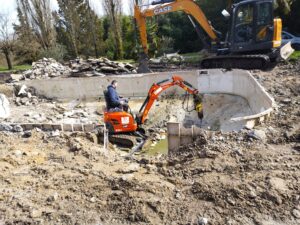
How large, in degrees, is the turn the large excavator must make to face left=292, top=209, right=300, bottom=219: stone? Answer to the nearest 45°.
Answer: approximately 90° to its left

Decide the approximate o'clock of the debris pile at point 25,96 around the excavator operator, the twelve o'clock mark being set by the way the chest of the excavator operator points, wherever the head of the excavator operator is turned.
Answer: The debris pile is roughly at 8 o'clock from the excavator operator.

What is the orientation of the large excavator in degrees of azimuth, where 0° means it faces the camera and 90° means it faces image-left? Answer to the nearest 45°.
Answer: approximately 90°

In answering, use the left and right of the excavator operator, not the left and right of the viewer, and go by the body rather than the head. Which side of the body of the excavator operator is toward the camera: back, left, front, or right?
right

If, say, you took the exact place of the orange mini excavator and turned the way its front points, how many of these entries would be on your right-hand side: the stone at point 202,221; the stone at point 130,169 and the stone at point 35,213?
3

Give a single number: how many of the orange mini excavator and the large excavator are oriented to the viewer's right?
1

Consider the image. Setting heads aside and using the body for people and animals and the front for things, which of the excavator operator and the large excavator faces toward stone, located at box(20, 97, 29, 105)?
the large excavator

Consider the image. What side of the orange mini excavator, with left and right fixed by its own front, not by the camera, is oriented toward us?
right

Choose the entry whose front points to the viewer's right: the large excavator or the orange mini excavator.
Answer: the orange mini excavator

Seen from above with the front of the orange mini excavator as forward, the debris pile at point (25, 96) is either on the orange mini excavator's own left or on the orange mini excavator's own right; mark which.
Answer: on the orange mini excavator's own left

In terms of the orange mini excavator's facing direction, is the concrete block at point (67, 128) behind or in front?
behind

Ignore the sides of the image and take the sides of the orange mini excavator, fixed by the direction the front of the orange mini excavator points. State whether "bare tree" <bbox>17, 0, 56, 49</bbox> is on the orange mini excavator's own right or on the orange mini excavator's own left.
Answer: on the orange mini excavator's own left

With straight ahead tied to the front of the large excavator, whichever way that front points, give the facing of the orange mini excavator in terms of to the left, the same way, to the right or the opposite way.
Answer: the opposite way

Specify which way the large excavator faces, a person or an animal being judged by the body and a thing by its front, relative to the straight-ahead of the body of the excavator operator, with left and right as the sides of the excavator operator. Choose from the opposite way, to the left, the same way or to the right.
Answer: the opposite way

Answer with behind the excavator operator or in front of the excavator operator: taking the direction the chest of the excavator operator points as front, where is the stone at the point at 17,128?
behind

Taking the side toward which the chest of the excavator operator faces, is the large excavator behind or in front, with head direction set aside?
in front
